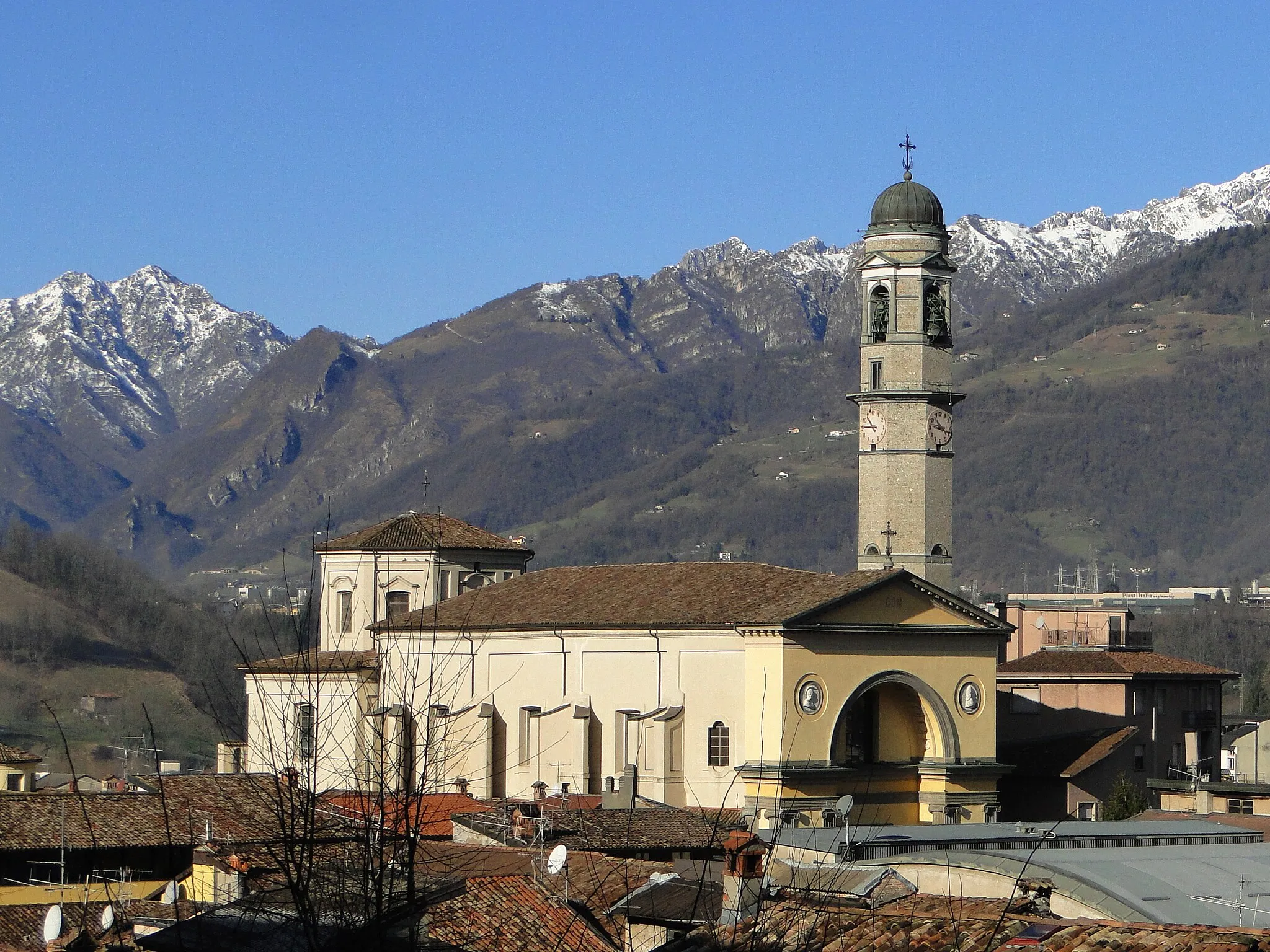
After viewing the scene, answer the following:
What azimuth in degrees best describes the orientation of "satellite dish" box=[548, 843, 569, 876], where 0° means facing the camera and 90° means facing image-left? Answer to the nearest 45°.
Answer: approximately 45°

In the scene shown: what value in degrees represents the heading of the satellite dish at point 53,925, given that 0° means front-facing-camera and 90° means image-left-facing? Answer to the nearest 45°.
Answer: approximately 45°

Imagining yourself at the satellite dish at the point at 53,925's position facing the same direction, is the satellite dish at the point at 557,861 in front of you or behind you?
behind

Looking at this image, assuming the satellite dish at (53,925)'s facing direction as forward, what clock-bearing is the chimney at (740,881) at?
The chimney is roughly at 8 o'clock from the satellite dish.

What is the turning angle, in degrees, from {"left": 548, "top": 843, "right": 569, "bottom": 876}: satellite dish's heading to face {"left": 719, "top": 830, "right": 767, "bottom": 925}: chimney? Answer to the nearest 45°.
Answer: approximately 90° to its left

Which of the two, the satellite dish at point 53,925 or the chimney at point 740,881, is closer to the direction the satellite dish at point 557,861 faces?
the satellite dish
